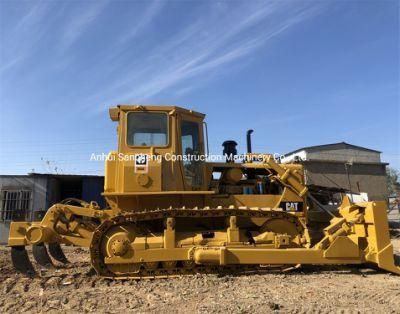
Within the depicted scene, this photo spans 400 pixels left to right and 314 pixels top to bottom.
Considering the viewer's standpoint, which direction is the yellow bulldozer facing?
facing to the right of the viewer

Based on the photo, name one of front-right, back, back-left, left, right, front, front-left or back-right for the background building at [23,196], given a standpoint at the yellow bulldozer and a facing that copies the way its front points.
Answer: back-left
